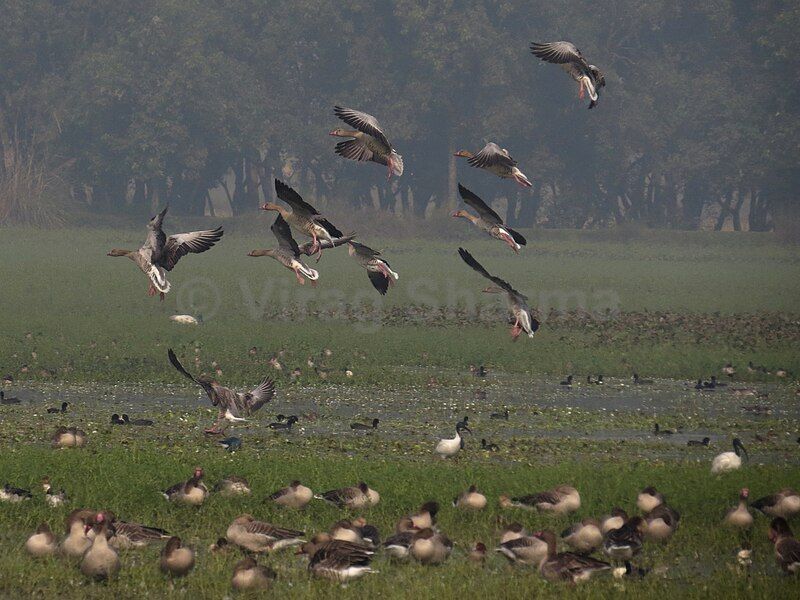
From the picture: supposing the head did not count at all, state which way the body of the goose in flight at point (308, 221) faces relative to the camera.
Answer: to the viewer's left

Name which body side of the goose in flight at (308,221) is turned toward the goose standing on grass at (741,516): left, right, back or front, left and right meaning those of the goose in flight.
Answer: back

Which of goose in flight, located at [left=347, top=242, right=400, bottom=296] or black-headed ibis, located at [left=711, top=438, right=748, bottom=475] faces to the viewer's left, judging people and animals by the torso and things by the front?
the goose in flight

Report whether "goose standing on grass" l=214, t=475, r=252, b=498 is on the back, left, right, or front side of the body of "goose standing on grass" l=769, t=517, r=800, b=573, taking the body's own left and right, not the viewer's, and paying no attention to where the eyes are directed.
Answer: front

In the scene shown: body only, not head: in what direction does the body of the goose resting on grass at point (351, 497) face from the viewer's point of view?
to the viewer's right

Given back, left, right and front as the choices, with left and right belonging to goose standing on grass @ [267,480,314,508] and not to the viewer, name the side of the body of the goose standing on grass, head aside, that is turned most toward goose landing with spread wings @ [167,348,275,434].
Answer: left

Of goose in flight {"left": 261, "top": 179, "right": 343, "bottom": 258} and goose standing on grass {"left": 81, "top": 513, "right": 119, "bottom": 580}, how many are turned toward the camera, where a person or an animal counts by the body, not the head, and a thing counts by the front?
1

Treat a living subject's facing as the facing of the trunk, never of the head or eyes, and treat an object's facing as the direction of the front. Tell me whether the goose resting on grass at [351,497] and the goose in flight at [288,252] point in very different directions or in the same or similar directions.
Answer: very different directions

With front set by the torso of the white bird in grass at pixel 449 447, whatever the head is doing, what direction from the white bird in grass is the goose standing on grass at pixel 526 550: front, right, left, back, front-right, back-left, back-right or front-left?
right

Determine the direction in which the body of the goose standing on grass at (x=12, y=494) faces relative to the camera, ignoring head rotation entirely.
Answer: to the viewer's left

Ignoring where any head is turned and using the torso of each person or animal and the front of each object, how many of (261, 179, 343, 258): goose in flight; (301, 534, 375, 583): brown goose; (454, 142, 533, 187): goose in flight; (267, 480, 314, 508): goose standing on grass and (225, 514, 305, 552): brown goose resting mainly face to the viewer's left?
4

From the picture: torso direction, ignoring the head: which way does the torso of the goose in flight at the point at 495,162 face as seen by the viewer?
to the viewer's left

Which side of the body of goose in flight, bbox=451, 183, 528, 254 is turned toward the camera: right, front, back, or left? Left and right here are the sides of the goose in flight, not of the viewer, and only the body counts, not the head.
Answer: left

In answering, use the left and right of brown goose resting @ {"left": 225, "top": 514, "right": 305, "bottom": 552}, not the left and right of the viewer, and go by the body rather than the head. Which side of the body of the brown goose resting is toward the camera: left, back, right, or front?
left
